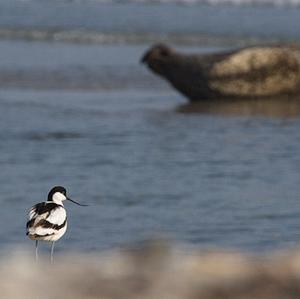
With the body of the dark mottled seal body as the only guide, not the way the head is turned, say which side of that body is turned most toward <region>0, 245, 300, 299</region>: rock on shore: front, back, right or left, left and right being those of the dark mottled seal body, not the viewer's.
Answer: left

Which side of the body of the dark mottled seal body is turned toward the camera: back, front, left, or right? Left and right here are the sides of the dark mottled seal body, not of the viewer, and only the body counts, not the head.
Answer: left
